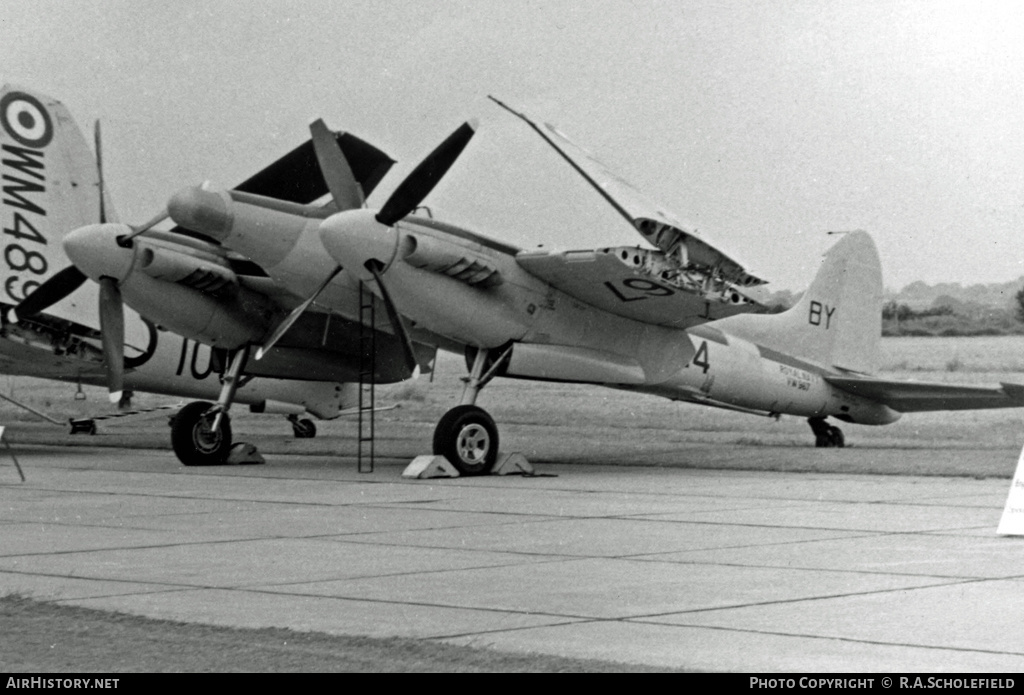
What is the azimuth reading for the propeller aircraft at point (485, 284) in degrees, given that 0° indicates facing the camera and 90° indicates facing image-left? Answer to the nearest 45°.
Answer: approximately 45°

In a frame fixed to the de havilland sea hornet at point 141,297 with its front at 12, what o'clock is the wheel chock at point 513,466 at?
The wheel chock is roughly at 9 o'clock from the de havilland sea hornet.
